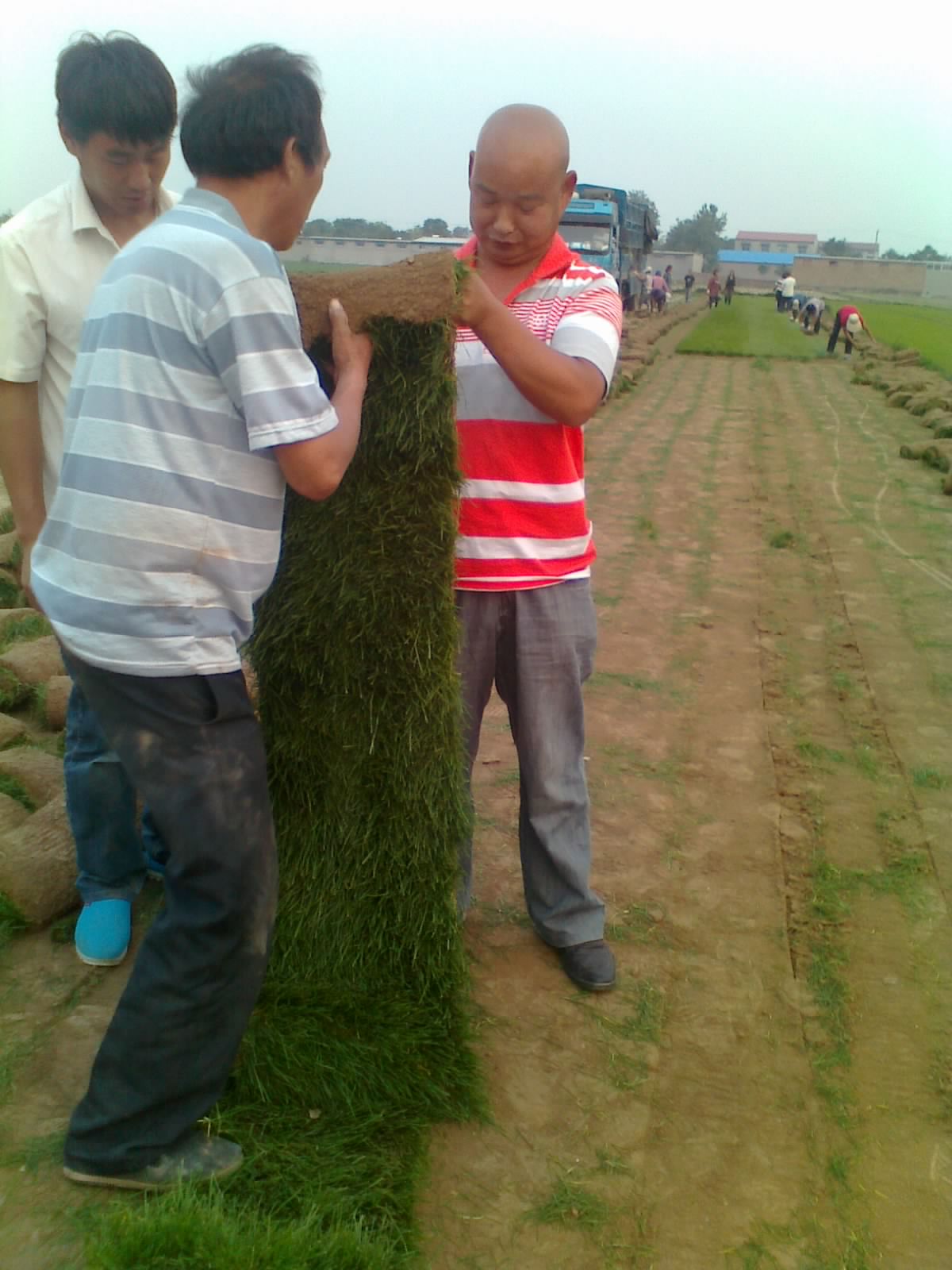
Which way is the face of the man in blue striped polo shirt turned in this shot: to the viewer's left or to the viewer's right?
to the viewer's right

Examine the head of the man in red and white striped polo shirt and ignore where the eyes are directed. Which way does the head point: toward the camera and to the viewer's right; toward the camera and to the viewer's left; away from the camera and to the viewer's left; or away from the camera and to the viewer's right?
toward the camera and to the viewer's left

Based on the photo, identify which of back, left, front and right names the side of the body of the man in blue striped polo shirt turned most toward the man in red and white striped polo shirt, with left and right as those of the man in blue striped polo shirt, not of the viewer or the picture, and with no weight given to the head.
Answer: front

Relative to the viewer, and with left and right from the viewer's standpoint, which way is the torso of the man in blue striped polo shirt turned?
facing away from the viewer and to the right of the viewer

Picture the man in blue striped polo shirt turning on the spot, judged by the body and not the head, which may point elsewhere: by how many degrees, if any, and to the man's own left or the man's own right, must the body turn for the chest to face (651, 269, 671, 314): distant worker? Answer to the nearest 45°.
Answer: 0° — they already face them

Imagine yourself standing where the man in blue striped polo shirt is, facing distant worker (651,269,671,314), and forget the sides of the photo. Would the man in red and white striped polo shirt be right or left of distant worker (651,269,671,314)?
right

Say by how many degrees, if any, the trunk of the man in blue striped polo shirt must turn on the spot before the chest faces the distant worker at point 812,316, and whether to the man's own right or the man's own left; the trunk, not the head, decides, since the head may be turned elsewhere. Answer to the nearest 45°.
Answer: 0° — they already face them

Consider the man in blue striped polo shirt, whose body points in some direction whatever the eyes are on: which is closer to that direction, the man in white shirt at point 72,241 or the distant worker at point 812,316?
the distant worker

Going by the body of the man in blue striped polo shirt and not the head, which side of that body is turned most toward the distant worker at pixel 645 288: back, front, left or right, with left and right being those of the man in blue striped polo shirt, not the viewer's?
front

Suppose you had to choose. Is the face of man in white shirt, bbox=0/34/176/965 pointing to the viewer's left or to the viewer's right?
to the viewer's right
